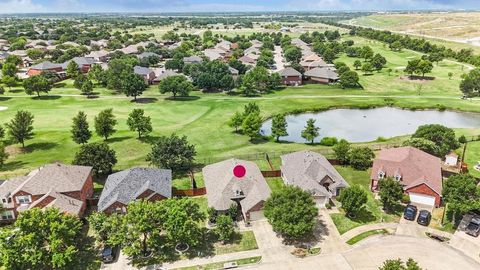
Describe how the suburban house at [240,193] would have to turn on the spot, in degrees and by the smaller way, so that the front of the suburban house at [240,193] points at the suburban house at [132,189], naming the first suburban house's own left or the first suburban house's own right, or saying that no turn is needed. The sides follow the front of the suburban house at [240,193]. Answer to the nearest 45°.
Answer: approximately 90° to the first suburban house's own right

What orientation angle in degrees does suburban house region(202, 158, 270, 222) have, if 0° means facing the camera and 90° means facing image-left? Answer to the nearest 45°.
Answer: approximately 0°

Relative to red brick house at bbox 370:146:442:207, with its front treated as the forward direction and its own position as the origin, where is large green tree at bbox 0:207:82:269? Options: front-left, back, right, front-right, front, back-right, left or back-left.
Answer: front-right

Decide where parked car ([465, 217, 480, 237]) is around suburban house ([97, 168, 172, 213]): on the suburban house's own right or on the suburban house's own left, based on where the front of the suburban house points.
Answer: on the suburban house's own left

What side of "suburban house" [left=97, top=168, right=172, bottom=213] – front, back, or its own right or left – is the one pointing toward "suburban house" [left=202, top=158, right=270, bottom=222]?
left

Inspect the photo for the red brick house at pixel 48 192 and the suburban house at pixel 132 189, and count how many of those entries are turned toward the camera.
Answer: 2

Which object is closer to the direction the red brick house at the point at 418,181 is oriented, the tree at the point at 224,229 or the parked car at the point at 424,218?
the parked car

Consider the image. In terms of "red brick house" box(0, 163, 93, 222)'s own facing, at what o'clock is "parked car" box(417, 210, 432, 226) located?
The parked car is roughly at 10 o'clock from the red brick house.

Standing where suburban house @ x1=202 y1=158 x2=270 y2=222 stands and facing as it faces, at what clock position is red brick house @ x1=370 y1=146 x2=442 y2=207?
The red brick house is roughly at 9 o'clock from the suburban house.

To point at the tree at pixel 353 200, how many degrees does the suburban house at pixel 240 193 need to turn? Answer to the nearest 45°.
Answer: approximately 90° to its left

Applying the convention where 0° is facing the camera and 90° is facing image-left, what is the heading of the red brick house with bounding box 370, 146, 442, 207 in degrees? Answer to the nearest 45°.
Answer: approximately 0°
